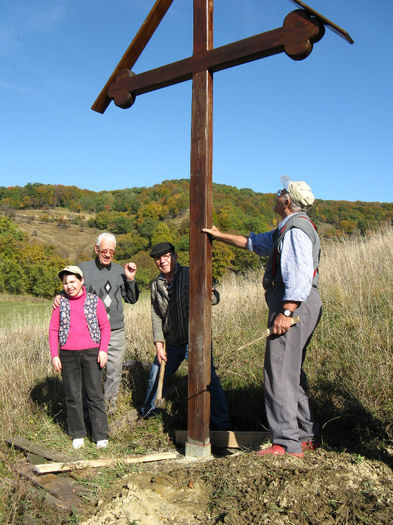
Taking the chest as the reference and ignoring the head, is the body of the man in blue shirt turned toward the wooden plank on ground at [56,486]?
yes

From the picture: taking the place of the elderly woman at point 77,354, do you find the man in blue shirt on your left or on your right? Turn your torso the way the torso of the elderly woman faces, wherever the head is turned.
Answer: on your left

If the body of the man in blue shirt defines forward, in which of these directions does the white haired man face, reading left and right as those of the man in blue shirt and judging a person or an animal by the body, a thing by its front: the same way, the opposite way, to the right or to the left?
to the left

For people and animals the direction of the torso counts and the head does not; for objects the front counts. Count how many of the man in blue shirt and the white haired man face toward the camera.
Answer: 1

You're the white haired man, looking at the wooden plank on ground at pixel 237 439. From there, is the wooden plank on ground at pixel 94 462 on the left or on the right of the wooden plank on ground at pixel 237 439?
right

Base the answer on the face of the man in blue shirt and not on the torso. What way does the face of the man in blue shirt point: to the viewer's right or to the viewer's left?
to the viewer's left

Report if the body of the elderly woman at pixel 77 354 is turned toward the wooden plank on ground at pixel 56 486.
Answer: yes

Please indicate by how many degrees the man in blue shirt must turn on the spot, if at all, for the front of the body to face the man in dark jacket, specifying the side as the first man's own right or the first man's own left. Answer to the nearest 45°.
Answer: approximately 45° to the first man's own right

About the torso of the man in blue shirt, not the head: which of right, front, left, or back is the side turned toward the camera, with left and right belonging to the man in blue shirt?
left

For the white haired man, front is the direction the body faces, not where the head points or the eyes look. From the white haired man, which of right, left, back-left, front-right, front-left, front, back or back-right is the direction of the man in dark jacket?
front-left
